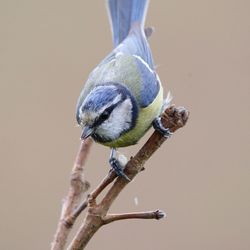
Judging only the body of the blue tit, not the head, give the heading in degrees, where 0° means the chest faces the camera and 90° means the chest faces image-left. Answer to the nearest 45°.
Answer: approximately 45°
